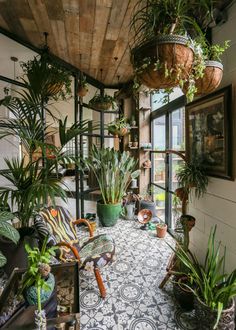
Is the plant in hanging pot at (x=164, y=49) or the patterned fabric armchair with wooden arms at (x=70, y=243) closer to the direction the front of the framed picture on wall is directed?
the patterned fabric armchair with wooden arms

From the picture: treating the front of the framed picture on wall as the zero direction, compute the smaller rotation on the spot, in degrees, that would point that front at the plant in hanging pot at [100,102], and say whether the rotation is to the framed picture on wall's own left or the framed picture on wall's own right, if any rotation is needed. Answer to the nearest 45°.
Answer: approximately 45° to the framed picture on wall's own right

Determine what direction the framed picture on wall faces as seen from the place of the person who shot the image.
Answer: facing to the left of the viewer

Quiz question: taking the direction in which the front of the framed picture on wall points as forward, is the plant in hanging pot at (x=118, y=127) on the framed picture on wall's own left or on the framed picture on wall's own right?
on the framed picture on wall's own right

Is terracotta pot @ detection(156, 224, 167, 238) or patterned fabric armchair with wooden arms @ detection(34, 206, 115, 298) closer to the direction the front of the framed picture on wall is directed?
the patterned fabric armchair with wooden arms

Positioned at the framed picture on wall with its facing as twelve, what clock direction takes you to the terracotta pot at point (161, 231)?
The terracotta pot is roughly at 2 o'clock from the framed picture on wall.
